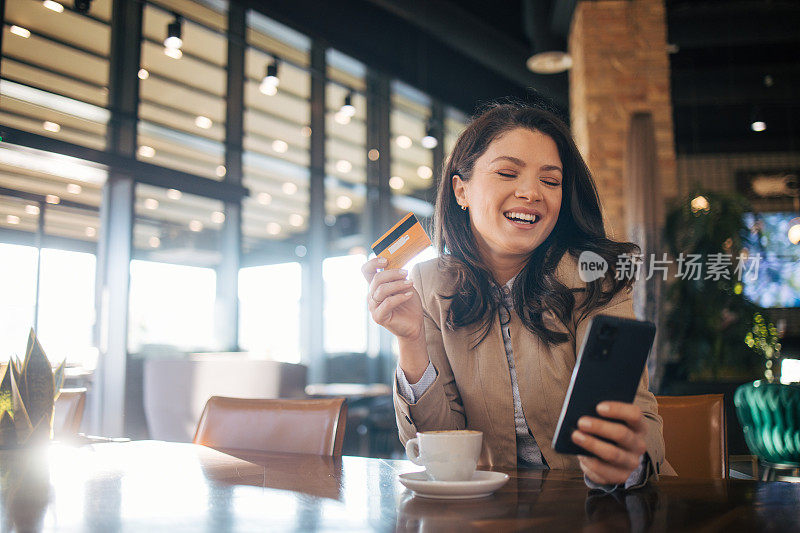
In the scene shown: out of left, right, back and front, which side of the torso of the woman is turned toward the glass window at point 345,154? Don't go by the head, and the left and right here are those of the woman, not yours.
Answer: back

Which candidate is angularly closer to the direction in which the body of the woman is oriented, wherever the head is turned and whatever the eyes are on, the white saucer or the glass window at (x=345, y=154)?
the white saucer

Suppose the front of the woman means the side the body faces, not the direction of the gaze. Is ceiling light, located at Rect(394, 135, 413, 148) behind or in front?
behind

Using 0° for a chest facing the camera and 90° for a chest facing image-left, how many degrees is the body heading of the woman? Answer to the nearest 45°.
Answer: approximately 0°

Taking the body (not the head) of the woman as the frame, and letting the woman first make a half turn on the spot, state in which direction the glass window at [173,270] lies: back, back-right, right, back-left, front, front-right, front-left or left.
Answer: front-left

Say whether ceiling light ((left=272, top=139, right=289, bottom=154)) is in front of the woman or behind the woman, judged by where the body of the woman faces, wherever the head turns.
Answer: behind

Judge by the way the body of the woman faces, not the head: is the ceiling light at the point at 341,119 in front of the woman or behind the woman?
behind

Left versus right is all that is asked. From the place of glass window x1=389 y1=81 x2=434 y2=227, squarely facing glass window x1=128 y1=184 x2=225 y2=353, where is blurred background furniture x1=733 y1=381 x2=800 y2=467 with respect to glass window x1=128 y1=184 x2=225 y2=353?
left

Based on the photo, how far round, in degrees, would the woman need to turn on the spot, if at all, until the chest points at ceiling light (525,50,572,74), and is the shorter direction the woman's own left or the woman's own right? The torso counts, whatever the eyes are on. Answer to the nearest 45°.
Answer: approximately 180°

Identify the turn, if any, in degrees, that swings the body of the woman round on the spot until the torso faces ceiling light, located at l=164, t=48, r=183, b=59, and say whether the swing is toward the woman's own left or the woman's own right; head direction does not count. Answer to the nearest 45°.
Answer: approximately 135° to the woman's own right

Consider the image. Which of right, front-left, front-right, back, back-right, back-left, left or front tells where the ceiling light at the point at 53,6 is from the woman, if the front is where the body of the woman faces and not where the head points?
back-right

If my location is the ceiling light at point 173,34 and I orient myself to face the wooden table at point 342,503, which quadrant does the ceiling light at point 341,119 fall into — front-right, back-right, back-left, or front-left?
back-left
